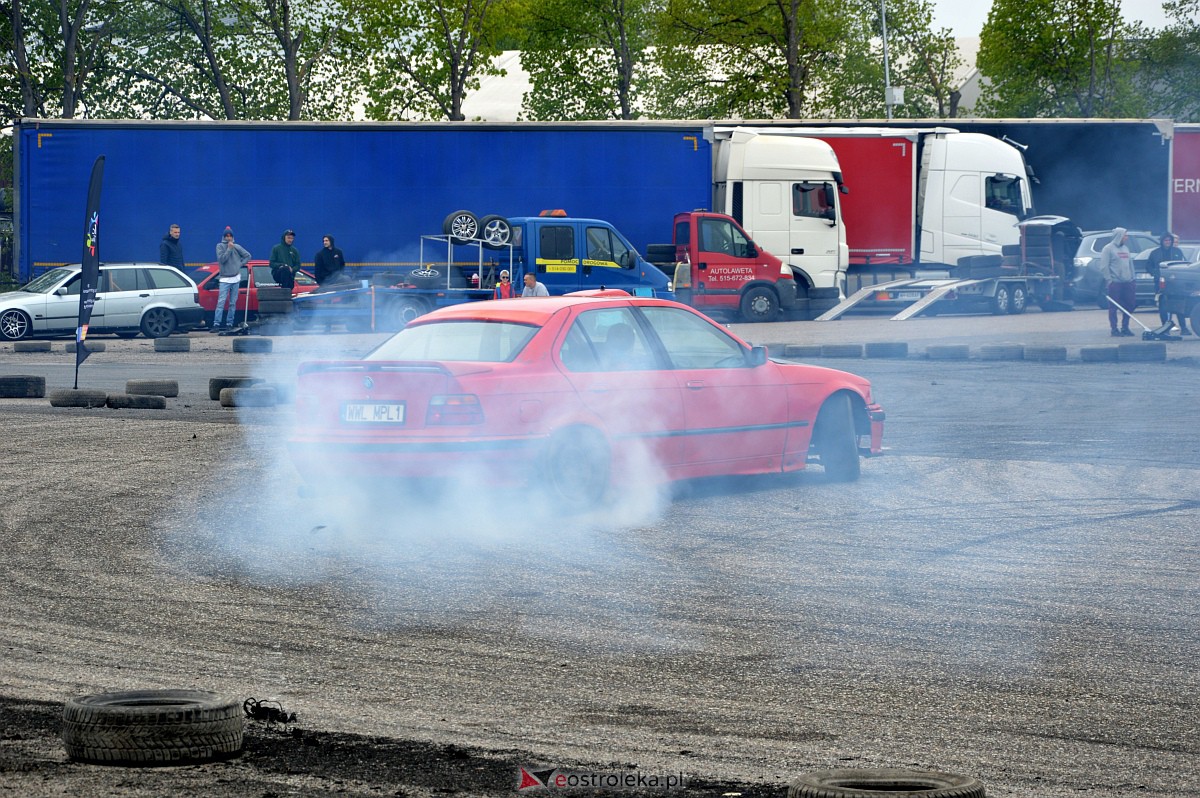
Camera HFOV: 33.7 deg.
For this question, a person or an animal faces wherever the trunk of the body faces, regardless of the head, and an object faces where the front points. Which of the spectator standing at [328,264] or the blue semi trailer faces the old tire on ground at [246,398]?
the spectator standing

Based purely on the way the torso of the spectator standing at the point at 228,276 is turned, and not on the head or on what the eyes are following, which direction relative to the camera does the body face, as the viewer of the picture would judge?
toward the camera

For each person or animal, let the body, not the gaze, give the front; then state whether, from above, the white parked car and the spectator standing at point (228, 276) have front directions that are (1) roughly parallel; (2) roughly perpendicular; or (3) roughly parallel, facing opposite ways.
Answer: roughly perpendicular

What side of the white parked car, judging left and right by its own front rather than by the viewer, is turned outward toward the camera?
left

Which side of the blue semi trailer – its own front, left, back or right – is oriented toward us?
right

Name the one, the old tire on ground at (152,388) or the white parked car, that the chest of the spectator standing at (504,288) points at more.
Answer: the old tire on ground

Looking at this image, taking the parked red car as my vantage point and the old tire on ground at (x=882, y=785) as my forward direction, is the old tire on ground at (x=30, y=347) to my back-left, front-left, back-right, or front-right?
front-right

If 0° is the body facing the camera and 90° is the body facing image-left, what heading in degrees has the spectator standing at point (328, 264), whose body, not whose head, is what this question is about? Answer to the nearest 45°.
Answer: approximately 0°

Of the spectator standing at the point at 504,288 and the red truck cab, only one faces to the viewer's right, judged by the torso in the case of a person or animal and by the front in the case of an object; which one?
the red truck cab

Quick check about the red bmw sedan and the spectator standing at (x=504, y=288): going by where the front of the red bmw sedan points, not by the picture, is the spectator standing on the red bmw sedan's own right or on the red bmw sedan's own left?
on the red bmw sedan's own left

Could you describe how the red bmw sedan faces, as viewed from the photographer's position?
facing away from the viewer and to the right of the viewer

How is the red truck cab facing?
to the viewer's right

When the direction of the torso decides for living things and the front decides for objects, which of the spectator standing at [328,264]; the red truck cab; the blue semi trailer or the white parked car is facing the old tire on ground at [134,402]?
the spectator standing

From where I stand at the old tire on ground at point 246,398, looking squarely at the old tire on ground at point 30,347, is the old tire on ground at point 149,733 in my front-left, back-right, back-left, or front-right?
back-left

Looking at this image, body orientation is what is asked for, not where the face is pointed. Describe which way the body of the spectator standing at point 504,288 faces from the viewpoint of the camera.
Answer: toward the camera

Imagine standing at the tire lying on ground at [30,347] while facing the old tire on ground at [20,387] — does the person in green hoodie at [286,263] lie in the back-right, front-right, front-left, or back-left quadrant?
back-left

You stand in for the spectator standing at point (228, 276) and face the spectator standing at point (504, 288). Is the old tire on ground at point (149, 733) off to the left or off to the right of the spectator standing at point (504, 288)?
right
